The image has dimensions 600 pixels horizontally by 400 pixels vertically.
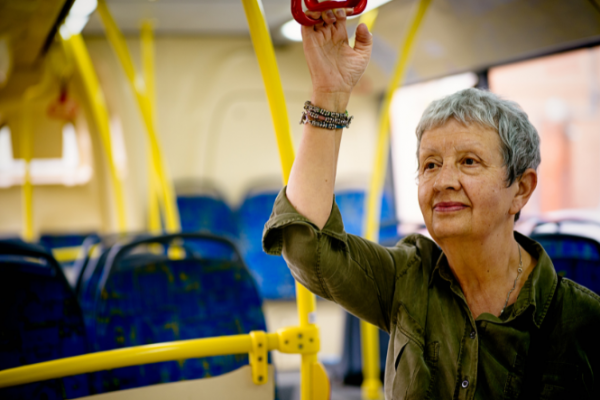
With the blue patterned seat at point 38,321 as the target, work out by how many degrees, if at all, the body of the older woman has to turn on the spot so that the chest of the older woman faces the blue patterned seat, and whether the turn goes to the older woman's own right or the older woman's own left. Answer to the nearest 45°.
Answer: approximately 45° to the older woman's own right

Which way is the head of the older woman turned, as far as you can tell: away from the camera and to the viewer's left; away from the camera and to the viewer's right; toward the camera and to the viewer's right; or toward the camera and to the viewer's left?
toward the camera and to the viewer's left

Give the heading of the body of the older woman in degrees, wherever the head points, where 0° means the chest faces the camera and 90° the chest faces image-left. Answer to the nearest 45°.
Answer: approximately 45°
